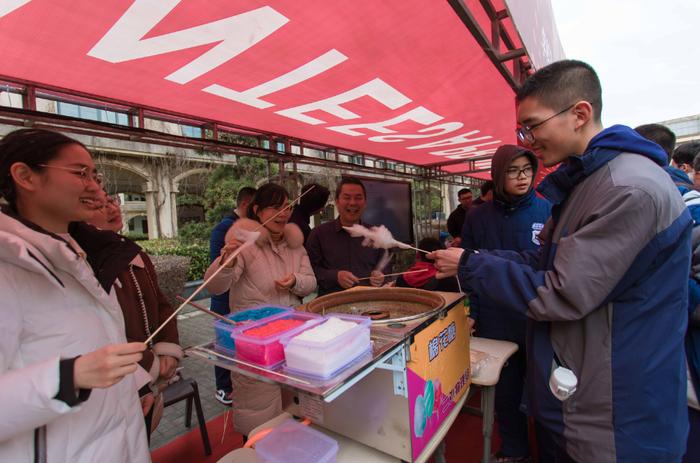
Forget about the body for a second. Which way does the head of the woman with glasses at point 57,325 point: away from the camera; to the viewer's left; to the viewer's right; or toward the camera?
to the viewer's right

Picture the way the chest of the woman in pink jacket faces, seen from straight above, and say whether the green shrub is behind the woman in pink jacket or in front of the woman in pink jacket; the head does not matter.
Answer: behind

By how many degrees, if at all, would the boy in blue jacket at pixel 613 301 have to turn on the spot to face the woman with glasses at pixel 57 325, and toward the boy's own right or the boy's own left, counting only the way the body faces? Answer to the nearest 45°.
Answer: approximately 45° to the boy's own left

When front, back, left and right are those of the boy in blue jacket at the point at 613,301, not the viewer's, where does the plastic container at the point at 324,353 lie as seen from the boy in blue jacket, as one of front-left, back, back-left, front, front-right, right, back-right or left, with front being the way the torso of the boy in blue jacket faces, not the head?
front-left

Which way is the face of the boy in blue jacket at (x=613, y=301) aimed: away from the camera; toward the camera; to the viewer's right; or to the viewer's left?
to the viewer's left

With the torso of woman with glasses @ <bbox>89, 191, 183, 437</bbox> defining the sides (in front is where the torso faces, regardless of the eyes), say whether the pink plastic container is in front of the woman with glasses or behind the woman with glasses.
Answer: in front

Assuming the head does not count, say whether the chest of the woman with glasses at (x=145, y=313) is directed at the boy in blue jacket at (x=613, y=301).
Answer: yes

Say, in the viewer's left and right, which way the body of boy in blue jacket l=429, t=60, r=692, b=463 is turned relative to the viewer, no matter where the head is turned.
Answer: facing to the left of the viewer

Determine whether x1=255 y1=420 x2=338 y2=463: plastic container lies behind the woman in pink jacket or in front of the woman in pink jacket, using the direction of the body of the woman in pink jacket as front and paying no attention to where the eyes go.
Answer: in front

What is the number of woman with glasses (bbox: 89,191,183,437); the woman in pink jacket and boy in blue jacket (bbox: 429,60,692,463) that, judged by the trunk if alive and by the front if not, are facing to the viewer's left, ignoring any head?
1

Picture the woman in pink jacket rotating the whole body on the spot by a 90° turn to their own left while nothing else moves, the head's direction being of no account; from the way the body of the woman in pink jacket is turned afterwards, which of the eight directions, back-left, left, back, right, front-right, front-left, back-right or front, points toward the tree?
front-left

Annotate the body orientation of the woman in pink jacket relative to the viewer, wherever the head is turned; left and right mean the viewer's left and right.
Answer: facing the viewer and to the right of the viewer

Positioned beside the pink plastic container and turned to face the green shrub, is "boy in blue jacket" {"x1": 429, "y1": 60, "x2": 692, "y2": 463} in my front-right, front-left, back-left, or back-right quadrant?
back-right

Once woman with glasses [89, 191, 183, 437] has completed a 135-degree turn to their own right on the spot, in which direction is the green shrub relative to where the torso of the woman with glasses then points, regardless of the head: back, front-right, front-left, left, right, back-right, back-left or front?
right

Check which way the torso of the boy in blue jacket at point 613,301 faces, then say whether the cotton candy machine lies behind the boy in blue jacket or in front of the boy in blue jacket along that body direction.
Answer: in front
